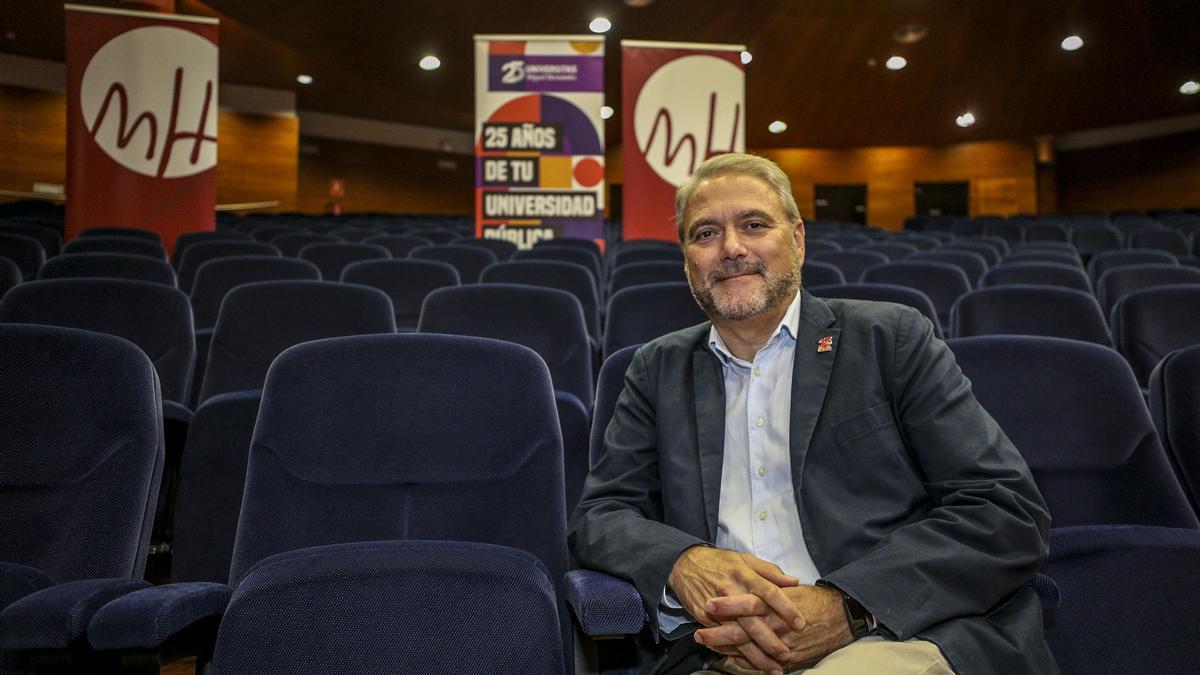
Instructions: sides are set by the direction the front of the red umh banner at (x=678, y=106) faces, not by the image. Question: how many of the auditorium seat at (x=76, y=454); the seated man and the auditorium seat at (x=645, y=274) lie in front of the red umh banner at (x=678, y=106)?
3

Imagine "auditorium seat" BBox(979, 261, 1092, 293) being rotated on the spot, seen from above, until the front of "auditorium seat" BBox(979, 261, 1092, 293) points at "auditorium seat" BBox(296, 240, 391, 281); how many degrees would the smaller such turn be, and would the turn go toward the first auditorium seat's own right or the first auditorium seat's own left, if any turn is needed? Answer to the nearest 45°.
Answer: approximately 90° to the first auditorium seat's own right

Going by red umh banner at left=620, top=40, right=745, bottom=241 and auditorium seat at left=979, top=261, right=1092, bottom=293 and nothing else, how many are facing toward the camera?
2

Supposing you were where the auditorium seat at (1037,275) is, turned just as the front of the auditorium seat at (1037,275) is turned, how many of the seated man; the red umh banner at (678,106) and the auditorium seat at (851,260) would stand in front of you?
1

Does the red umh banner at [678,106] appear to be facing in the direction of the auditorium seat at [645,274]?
yes

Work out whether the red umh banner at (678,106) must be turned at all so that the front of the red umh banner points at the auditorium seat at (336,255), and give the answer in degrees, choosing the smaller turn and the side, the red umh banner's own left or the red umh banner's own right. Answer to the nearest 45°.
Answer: approximately 45° to the red umh banner's own right

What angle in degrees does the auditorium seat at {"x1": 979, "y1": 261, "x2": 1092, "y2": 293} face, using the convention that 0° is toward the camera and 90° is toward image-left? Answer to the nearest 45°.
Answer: approximately 0°

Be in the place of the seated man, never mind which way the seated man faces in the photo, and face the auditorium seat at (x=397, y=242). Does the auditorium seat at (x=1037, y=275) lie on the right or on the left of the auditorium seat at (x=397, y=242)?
right

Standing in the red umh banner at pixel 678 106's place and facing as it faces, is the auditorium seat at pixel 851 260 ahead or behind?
ahead
